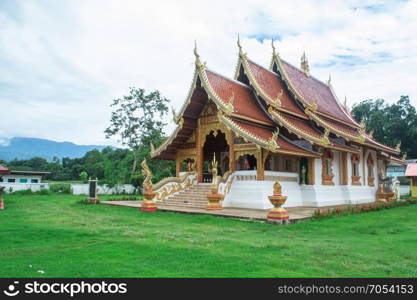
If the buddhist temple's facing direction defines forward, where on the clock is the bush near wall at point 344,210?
The bush near wall is roughly at 9 o'clock from the buddhist temple.

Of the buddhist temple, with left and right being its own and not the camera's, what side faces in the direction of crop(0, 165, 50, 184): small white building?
right

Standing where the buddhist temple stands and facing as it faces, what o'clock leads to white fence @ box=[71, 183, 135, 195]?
The white fence is roughly at 3 o'clock from the buddhist temple.

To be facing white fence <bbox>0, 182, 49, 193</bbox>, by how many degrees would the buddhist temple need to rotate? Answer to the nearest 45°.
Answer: approximately 90° to its right

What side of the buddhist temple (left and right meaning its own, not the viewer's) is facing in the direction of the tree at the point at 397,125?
back

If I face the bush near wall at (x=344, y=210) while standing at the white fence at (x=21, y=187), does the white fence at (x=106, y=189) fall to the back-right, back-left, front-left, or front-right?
front-left
